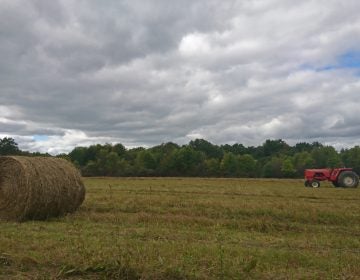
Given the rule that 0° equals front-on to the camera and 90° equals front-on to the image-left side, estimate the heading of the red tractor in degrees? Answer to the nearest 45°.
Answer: approximately 90°

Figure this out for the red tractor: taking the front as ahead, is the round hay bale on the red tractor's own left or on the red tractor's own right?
on the red tractor's own left
